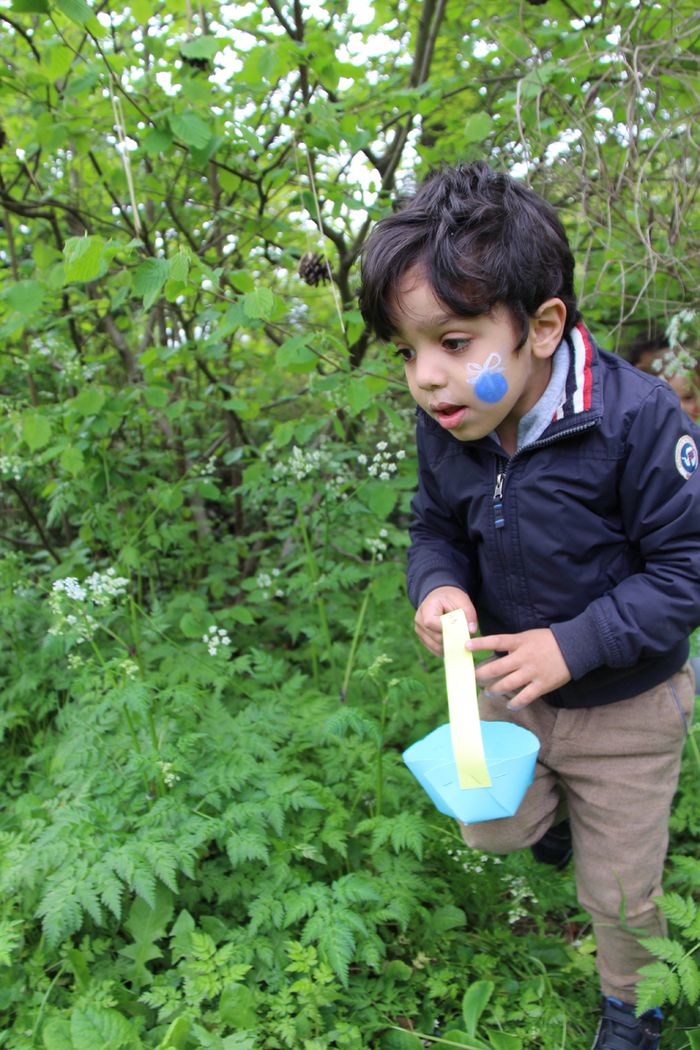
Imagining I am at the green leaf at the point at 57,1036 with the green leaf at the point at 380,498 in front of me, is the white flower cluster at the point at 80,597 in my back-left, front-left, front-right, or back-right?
front-left

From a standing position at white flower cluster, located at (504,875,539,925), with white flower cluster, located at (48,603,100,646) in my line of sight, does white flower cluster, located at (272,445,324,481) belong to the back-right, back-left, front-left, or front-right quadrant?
front-right

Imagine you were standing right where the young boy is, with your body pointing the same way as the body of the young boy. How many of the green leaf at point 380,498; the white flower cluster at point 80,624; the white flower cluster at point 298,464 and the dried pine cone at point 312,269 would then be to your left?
0

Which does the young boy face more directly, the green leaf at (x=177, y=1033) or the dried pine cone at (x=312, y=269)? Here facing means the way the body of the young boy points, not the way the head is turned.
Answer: the green leaf

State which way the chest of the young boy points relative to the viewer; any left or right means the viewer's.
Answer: facing the viewer and to the left of the viewer

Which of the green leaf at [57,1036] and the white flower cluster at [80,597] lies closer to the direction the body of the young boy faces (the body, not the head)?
the green leaf

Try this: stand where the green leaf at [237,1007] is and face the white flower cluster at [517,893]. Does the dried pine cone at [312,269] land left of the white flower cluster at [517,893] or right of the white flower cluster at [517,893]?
left

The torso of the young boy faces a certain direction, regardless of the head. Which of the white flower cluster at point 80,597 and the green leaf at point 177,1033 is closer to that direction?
the green leaf

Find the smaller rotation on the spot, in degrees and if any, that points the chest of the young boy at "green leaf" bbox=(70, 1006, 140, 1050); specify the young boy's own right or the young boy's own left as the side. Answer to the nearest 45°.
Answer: approximately 45° to the young boy's own right

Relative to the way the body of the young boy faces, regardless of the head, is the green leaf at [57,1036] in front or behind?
in front

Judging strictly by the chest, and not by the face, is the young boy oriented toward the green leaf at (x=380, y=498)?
no
